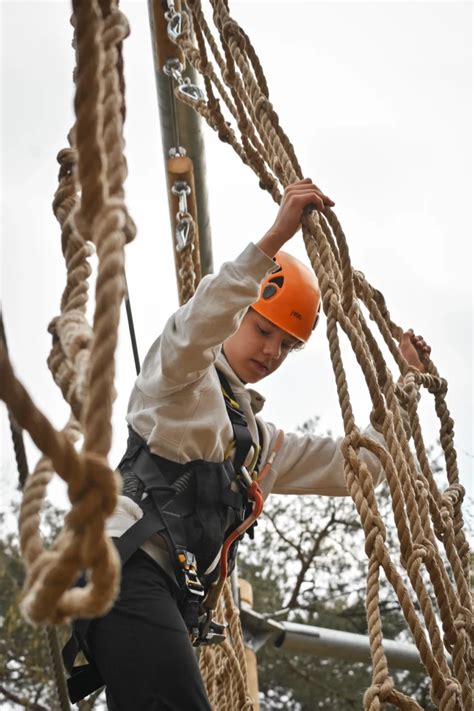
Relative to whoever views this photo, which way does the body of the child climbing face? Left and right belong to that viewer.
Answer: facing the viewer and to the right of the viewer

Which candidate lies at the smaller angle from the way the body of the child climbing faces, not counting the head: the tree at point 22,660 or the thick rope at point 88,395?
the thick rope

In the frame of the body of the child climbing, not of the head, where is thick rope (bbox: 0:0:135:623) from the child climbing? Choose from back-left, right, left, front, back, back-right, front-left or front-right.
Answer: front-right

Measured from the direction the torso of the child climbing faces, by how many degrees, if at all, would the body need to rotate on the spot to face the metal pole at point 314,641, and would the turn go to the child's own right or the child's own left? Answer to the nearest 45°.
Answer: approximately 135° to the child's own left

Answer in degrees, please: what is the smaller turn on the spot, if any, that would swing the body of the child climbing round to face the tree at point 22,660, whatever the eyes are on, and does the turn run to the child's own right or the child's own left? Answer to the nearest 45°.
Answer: approximately 135° to the child's own left
